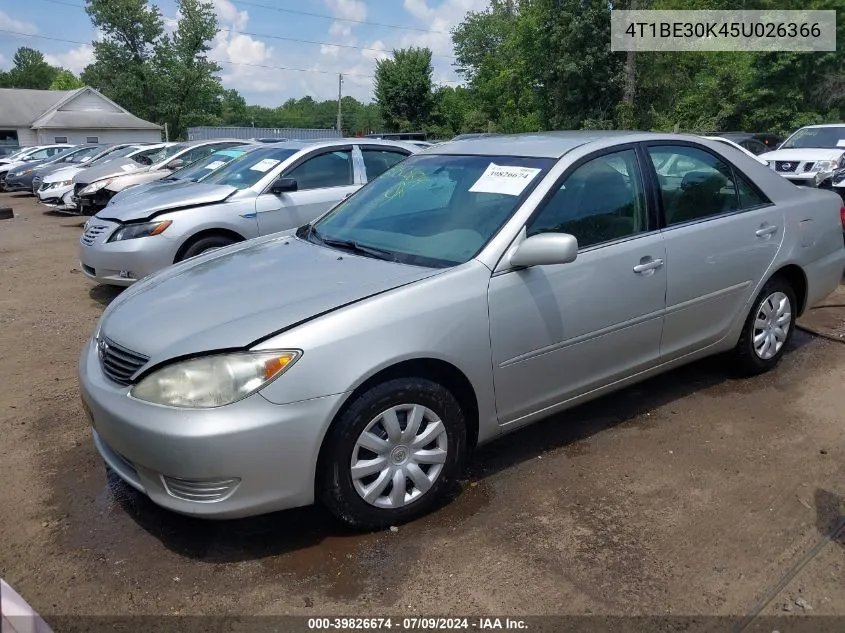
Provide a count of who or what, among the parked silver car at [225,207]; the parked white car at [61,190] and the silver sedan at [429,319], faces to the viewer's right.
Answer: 0

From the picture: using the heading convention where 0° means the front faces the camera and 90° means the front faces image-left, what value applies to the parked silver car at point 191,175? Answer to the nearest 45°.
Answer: approximately 45°

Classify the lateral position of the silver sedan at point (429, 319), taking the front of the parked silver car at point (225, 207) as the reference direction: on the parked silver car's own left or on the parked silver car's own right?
on the parked silver car's own left

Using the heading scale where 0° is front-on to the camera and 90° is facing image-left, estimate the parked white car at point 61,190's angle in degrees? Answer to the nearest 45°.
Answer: approximately 45°

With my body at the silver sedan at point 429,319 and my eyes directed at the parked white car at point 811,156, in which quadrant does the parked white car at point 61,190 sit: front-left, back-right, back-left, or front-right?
front-left

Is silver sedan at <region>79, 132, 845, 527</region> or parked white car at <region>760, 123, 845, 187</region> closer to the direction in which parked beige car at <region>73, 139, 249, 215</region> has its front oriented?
the silver sedan

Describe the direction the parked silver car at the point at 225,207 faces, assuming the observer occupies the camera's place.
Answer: facing the viewer and to the left of the viewer

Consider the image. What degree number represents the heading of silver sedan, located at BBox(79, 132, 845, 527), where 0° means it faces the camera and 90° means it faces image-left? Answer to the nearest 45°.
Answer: approximately 45°

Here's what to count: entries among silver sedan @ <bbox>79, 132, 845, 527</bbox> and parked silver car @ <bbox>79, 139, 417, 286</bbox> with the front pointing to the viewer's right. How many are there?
0
